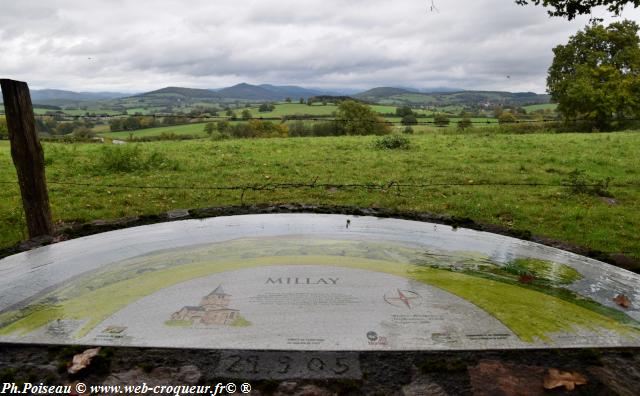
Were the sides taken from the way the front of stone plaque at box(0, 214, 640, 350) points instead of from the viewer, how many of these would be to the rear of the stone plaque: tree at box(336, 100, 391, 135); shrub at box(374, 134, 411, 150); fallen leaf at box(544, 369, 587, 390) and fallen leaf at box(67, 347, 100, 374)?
2

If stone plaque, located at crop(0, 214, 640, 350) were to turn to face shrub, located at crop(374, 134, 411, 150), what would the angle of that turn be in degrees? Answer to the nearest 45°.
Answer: approximately 180°

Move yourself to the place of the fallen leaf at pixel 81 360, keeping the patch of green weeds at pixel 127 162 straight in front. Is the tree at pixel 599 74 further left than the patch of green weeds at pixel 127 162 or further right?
right

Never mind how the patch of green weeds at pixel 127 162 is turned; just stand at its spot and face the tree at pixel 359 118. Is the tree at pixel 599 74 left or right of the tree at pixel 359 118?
right

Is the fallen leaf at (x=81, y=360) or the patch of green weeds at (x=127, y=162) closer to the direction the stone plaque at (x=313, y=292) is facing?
the fallen leaf

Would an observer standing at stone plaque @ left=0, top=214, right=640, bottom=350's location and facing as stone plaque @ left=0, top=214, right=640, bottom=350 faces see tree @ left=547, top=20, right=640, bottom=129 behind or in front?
behind

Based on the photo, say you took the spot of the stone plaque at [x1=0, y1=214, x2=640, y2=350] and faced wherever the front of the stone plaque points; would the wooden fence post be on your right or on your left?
on your right

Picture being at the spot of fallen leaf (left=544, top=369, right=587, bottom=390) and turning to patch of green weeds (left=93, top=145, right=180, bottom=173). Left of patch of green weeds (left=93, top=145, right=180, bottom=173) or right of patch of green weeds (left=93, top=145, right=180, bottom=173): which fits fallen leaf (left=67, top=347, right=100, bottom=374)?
left

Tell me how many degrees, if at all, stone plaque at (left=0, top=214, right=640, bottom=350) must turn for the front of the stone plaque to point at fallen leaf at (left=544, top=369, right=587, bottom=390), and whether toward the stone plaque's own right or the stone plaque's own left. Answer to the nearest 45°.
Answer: approximately 45° to the stone plaque's own left

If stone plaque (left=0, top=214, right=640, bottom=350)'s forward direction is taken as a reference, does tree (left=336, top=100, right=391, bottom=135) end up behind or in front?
behind

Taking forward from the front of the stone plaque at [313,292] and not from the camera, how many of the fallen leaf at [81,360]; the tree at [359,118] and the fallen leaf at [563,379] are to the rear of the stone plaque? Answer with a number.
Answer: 1

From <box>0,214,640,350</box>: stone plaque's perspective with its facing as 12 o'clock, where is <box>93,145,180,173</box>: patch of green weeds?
The patch of green weeds is roughly at 5 o'clock from the stone plaque.

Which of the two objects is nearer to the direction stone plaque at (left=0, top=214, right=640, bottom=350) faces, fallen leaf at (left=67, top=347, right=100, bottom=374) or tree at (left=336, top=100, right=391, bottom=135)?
the fallen leaf

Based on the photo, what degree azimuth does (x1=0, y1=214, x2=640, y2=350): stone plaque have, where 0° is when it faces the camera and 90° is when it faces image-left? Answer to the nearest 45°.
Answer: approximately 0°
